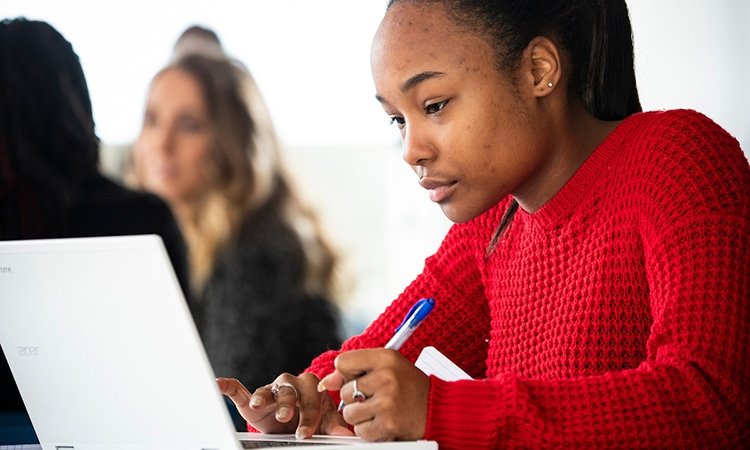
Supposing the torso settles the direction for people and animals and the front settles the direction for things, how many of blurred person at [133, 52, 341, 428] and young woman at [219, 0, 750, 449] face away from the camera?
0

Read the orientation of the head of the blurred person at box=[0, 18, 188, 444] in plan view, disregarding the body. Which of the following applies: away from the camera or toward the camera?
away from the camera

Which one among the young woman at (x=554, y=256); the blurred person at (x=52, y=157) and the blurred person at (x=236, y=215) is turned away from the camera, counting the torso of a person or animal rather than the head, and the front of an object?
the blurred person at (x=52, y=157)

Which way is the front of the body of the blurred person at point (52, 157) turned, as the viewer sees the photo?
away from the camera

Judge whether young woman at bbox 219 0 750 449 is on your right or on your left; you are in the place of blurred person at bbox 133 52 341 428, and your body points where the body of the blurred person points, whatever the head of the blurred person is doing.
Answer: on your left

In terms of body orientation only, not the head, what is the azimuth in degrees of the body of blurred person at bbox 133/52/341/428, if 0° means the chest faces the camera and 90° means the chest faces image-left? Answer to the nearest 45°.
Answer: approximately 45°

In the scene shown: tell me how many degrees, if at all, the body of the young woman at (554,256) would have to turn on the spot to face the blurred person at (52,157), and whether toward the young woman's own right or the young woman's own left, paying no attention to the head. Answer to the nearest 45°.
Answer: approximately 90° to the young woman's own right

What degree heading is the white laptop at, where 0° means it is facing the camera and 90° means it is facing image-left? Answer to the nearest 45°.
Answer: approximately 225°

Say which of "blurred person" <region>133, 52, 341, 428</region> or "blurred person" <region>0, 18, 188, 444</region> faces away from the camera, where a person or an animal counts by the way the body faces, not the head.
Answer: "blurred person" <region>0, 18, 188, 444</region>

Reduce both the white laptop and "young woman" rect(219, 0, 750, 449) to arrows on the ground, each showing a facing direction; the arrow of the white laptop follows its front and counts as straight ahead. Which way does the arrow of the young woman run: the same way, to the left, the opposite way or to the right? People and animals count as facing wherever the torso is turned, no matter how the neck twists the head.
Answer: the opposite way

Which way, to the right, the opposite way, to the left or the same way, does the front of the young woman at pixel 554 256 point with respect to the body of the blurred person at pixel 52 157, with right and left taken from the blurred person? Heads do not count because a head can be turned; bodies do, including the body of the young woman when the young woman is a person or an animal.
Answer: to the left

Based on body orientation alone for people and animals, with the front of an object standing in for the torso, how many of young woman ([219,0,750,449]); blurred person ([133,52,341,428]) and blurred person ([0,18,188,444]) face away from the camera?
1

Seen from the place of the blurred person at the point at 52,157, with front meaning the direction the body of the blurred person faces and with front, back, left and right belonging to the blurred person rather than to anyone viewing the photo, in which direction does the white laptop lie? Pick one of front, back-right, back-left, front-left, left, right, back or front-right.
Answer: back

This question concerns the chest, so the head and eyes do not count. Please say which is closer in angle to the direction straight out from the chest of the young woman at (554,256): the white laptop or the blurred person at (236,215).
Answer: the white laptop

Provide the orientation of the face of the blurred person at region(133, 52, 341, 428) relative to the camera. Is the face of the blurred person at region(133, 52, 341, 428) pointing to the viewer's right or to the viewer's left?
to the viewer's left

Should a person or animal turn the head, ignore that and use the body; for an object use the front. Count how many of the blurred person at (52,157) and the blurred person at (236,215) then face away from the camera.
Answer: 1

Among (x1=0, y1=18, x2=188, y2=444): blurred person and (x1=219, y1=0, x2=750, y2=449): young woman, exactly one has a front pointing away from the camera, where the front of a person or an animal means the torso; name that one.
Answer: the blurred person
